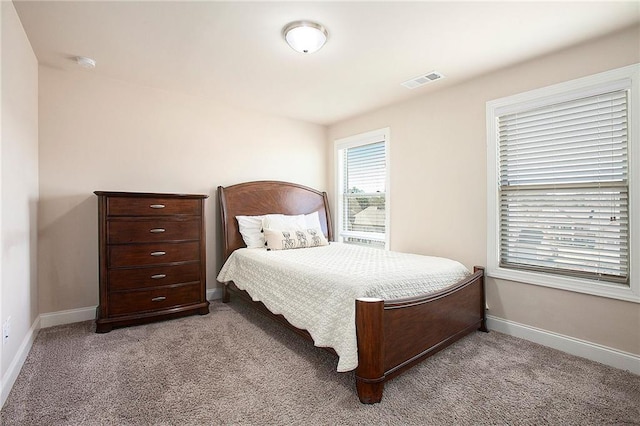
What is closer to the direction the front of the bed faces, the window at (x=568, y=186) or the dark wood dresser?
the window

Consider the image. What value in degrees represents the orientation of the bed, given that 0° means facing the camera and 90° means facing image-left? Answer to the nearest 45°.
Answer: approximately 315°

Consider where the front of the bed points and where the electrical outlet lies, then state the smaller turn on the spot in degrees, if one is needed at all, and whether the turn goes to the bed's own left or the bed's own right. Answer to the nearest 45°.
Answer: approximately 135° to the bed's own right

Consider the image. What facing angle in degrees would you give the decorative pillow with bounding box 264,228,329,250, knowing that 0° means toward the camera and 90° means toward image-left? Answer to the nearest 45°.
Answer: approximately 315°

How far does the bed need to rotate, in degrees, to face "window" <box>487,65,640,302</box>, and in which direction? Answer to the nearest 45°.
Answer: approximately 45° to its left
